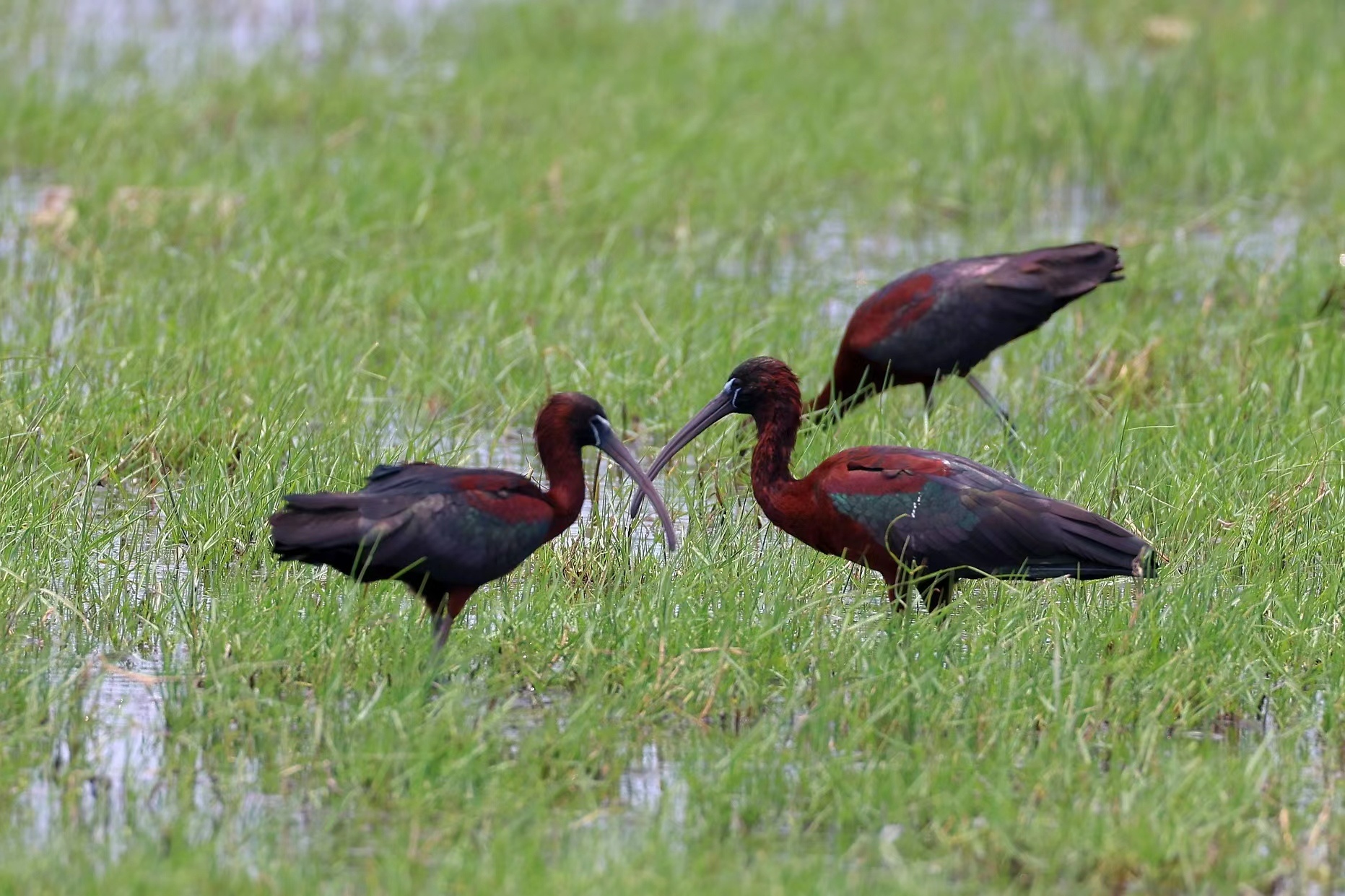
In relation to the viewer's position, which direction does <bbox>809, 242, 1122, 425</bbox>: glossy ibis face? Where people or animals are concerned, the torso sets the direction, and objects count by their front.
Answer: facing to the left of the viewer

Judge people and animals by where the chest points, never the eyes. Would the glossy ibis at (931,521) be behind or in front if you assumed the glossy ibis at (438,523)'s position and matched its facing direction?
in front

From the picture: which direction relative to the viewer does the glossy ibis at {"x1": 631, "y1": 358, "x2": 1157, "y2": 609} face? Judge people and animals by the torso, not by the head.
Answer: to the viewer's left

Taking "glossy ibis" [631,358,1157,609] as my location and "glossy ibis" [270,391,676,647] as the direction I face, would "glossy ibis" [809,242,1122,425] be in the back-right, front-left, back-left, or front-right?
back-right

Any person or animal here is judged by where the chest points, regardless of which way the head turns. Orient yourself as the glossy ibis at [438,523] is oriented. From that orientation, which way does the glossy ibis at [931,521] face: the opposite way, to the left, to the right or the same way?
the opposite way

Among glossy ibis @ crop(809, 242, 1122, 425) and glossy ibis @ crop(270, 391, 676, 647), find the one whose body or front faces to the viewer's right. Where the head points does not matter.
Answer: glossy ibis @ crop(270, 391, 676, 647)

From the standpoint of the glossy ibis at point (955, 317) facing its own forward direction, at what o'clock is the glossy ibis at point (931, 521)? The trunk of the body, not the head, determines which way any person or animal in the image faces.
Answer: the glossy ibis at point (931, 521) is roughly at 9 o'clock from the glossy ibis at point (955, 317).

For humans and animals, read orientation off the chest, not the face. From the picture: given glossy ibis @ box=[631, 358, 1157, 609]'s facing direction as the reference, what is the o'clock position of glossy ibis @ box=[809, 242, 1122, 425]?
glossy ibis @ box=[809, 242, 1122, 425] is roughly at 3 o'clock from glossy ibis @ box=[631, 358, 1157, 609].

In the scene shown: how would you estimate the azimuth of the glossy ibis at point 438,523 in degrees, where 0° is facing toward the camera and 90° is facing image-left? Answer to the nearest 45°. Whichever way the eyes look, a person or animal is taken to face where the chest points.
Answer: approximately 270°

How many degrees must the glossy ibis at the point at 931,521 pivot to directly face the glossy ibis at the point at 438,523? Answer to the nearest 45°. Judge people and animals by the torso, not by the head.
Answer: approximately 45° to its left

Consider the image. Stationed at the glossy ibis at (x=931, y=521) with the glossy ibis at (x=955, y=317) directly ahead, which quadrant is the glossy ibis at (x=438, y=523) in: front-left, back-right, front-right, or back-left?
back-left
